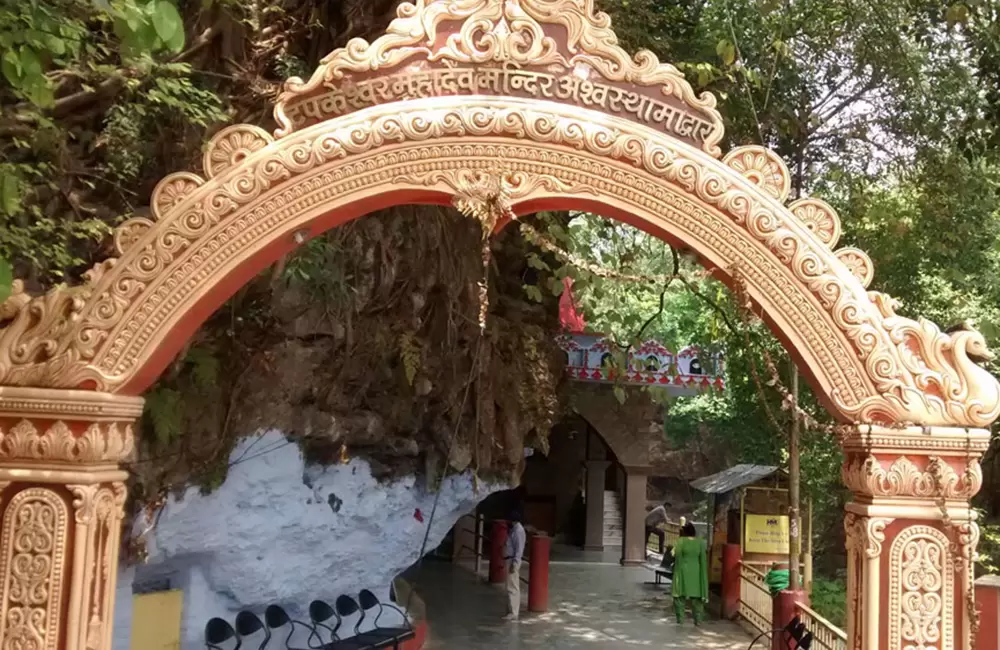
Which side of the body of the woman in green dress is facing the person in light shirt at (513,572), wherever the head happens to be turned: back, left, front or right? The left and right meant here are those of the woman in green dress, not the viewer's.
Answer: left

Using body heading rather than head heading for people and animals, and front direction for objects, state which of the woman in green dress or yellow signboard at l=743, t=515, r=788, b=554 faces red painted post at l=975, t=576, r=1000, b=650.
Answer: the yellow signboard

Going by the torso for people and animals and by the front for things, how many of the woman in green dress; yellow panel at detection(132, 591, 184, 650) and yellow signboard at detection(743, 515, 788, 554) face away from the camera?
1

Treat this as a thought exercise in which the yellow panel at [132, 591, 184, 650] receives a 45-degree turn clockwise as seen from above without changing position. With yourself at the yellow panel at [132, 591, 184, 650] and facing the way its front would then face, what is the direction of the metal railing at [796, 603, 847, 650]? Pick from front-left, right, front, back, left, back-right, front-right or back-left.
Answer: back-left

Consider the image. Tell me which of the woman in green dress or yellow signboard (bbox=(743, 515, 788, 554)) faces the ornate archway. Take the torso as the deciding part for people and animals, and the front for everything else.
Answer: the yellow signboard

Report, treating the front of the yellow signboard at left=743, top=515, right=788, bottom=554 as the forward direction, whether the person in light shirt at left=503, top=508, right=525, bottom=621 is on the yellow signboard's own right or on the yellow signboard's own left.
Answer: on the yellow signboard's own right

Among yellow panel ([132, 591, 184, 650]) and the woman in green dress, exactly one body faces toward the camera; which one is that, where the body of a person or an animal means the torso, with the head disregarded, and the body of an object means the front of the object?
the yellow panel

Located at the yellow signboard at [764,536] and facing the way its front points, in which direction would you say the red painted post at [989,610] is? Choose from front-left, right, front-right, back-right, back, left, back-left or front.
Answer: front

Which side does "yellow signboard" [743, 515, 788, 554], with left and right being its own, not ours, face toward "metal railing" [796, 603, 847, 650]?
front

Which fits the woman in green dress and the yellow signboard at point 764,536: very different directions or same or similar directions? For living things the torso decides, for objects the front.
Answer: very different directions

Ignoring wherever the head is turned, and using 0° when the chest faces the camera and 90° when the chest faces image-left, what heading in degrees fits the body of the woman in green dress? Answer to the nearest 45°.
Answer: approximately 180°

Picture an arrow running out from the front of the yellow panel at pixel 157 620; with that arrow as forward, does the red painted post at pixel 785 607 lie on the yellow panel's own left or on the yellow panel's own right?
on the yellow panel's own left

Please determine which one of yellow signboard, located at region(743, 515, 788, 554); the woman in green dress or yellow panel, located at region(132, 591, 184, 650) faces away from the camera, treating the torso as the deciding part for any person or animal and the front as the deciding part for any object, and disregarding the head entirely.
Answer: the woman in green dress

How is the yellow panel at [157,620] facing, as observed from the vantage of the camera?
facing the viewer

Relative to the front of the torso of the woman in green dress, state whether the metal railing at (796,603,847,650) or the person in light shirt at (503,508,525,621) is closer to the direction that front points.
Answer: the person in light shirt
